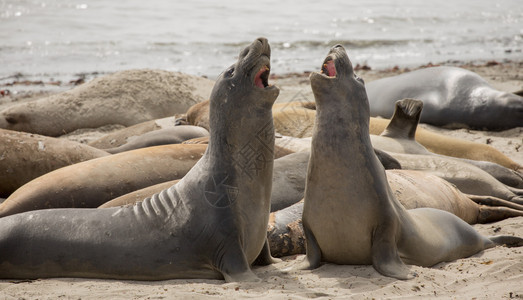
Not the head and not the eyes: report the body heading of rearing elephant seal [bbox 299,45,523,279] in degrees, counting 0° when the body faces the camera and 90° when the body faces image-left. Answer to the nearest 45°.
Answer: approximately 45°

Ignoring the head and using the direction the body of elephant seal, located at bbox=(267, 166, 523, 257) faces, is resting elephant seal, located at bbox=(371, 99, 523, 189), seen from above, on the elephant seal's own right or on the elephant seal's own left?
on the elephant seal's own right

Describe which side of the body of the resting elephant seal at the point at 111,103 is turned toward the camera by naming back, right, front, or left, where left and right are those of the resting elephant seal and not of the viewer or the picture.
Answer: left

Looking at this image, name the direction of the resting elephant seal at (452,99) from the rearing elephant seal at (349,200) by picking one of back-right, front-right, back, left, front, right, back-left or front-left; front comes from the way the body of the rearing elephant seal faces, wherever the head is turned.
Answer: back-right

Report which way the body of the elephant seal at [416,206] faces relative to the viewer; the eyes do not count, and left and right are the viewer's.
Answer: facing to the left of the viewer

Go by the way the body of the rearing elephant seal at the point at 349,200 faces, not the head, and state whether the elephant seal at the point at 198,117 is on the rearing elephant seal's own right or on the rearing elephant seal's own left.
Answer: on the rearing elephant seal's own right

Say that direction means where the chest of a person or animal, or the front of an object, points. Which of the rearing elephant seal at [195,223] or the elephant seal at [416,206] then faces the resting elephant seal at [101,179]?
the elephant seal

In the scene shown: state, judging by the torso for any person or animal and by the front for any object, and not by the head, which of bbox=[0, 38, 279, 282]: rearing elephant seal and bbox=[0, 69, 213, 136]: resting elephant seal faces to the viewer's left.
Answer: the resting elephant seal

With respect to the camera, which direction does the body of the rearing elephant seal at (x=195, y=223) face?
to the viewer's right

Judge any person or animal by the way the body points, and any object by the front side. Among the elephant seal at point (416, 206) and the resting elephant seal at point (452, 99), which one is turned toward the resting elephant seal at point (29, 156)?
the elephant seal

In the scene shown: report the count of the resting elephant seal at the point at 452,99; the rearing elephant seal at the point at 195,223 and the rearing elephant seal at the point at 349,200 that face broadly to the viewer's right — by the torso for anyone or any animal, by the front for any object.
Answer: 2

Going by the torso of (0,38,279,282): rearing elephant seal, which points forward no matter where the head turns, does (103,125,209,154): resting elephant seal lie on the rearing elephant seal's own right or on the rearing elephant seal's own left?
on the rearing elephant seal's own left

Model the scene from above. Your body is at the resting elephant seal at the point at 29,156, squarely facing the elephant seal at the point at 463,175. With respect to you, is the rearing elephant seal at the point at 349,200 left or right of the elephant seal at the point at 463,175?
right

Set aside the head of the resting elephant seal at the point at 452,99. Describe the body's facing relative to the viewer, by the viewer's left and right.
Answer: facing to the right of the viewer

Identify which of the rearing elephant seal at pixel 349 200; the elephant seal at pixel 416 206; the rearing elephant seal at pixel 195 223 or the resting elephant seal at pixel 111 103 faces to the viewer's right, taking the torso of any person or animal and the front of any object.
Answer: the rearing elephant seal at pixel 195 223
